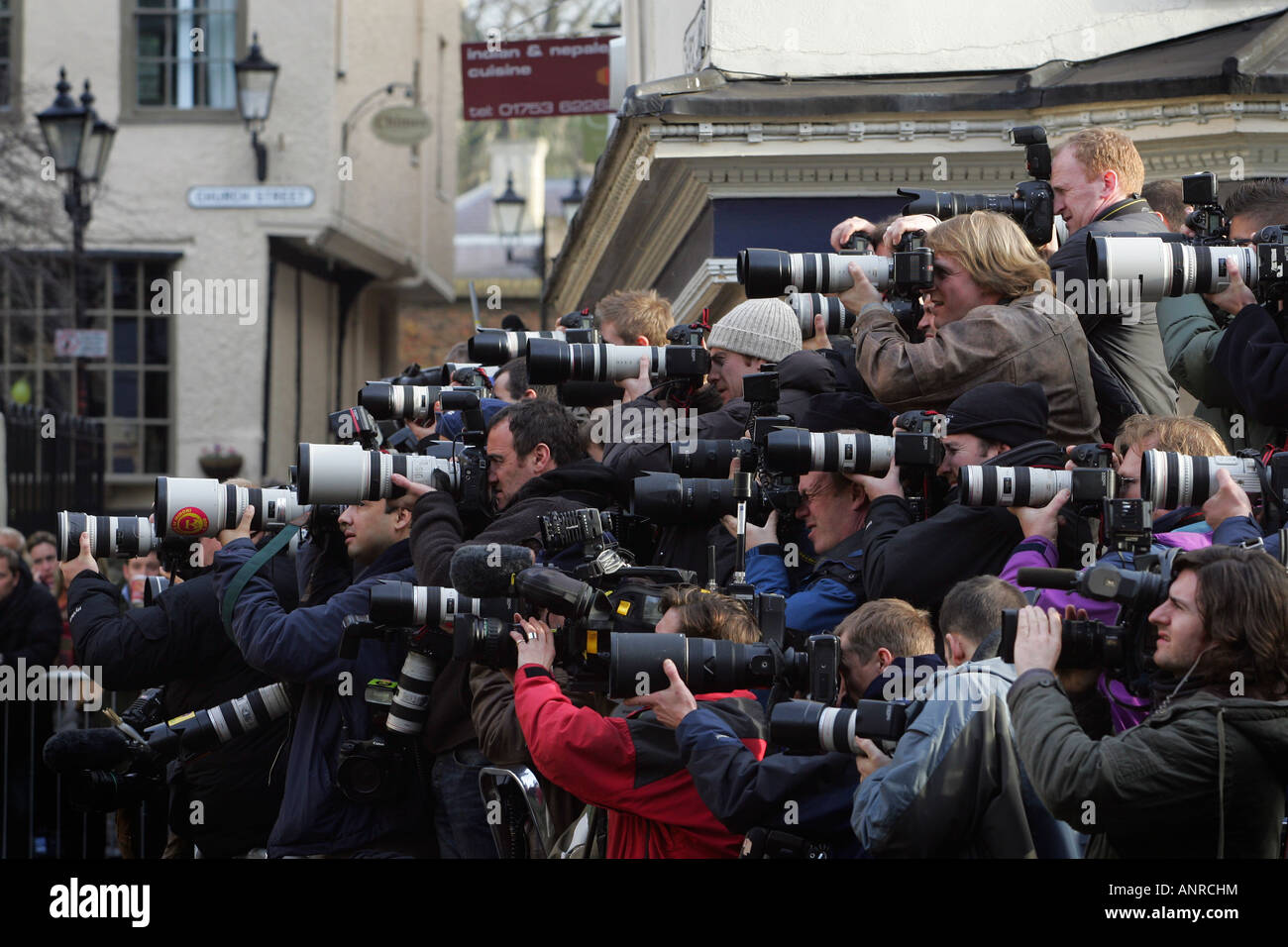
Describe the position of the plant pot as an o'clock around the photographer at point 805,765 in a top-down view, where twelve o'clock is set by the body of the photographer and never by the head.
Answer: The plant pot is roughly at 2 o'clock from the photographer.

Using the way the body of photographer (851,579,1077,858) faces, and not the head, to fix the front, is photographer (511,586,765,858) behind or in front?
in front

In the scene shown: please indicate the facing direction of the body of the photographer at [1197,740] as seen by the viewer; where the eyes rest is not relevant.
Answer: to the viewer's left

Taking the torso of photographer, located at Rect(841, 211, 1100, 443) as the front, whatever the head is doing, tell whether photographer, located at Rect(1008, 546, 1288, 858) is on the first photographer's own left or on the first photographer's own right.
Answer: on the first photographer's own left

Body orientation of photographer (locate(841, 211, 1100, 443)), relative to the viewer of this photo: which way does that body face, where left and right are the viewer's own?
facing to the left of the viewer

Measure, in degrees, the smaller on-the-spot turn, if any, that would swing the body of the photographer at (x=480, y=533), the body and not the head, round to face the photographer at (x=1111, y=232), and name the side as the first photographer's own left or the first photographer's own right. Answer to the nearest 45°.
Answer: approximately 180°

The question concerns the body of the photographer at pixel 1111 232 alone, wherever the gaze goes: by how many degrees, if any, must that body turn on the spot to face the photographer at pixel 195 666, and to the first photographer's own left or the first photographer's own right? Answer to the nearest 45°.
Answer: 0° — they already face them

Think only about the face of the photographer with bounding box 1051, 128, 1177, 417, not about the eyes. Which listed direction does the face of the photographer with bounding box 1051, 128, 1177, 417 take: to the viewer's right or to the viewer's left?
to the viewer's left

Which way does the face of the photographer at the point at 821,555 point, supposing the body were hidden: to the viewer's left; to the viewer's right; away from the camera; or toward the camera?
to the viewer's left

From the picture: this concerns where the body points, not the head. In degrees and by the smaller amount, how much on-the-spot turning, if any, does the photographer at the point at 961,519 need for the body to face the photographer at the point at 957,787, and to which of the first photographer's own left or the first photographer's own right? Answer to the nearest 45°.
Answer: approximately 90° to the first photographer's own left

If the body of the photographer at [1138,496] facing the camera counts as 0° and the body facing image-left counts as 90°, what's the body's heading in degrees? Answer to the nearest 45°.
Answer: approximately 90°

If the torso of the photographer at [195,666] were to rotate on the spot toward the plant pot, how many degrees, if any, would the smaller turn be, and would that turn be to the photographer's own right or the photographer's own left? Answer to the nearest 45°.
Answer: approximately 90° to the photographer's own right
